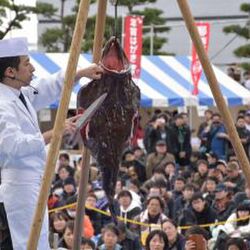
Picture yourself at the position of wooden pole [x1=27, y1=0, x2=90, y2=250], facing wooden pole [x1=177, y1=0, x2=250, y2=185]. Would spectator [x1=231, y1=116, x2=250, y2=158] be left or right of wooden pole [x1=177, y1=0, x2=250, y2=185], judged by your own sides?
left

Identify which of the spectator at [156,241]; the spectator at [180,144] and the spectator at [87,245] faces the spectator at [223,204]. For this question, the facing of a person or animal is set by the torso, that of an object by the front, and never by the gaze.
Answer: the spectator at [180,144]

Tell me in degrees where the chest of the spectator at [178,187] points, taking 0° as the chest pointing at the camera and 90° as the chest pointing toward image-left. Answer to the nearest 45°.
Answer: approximately 0°

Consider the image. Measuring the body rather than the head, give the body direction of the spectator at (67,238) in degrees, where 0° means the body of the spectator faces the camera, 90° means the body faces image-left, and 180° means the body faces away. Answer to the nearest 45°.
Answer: approximately 0°

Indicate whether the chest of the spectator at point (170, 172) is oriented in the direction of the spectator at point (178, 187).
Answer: yes

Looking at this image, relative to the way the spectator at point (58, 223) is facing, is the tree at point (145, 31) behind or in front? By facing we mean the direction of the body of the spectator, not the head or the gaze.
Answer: behind

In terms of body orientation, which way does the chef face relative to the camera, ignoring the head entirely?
to the viewer's right

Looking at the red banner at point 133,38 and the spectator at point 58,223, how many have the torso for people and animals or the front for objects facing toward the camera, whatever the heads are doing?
2

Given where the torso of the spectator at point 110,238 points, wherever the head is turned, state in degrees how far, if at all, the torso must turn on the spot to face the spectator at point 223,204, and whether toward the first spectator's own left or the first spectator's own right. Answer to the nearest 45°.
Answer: approximately 135° to the first spectator's own left

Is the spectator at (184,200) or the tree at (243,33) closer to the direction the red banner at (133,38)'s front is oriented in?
the spectator

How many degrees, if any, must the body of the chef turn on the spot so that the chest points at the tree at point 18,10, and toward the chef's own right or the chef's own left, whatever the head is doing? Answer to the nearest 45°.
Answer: approximately 90° to the chef's own left
